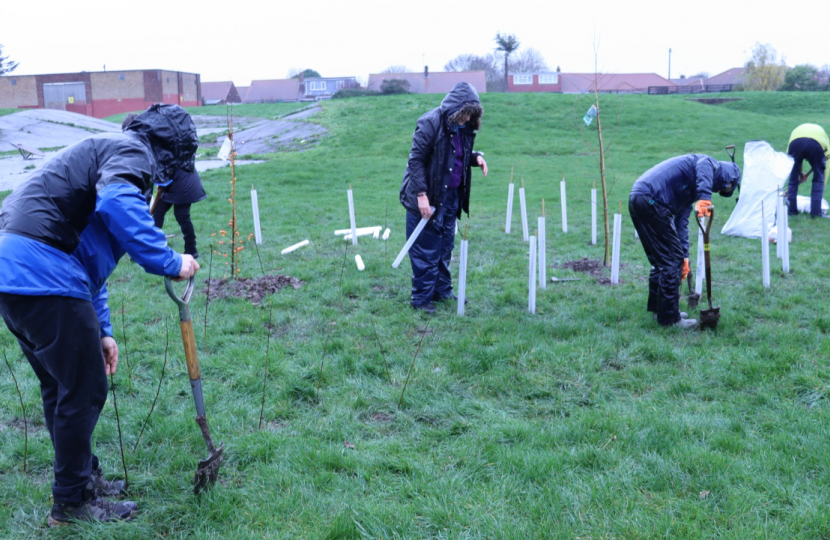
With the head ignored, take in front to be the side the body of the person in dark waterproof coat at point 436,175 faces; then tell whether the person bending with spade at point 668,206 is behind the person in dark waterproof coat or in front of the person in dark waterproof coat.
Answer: in front

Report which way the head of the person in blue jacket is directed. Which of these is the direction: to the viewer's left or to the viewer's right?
to the viewer's right

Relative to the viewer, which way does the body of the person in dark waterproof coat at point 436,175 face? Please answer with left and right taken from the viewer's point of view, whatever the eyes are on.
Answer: facing the viewer and to the right of the viewer

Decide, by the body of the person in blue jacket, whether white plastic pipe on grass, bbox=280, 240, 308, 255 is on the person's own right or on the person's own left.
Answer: on the person's own left

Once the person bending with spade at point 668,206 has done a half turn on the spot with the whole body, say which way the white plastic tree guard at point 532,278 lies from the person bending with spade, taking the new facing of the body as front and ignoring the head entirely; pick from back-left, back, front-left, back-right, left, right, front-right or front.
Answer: front

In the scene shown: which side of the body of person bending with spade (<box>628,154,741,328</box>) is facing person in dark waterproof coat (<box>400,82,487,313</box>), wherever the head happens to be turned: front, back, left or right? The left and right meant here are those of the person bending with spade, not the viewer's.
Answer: back

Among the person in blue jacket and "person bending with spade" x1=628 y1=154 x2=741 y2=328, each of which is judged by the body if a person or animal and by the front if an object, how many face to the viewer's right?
2

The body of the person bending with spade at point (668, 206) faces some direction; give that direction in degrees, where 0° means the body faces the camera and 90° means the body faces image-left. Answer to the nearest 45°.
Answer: approximately 270°

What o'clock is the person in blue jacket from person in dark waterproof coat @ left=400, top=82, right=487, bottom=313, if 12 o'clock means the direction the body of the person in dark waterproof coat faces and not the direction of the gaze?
The person in blue jacket is roughly at 2 o'clock from the person in dark waterproof coat.

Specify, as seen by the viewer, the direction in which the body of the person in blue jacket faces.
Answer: to the viewer's right

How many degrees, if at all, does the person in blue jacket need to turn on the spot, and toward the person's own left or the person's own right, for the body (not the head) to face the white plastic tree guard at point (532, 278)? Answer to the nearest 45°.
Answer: approximately 45° to the person's own left

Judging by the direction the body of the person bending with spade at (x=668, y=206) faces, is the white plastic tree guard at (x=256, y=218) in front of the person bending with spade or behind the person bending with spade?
behind
